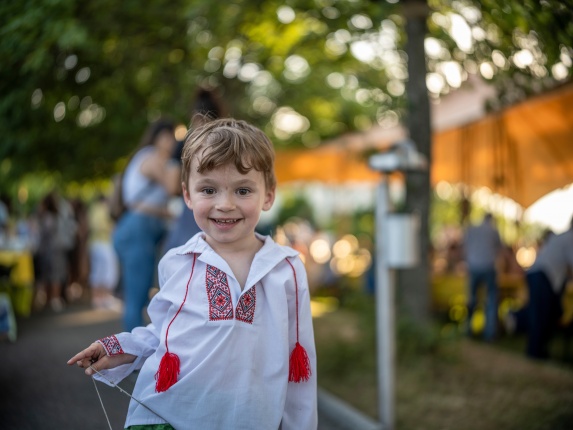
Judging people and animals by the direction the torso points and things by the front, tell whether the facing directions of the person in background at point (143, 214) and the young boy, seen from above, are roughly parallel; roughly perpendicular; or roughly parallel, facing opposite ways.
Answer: roughly perpendicular

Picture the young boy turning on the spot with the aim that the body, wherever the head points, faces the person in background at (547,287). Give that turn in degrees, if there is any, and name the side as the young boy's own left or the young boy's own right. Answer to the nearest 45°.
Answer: approximately 135° to the young boy's own left

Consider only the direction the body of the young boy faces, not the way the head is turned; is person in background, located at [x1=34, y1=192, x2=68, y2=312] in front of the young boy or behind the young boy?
behind

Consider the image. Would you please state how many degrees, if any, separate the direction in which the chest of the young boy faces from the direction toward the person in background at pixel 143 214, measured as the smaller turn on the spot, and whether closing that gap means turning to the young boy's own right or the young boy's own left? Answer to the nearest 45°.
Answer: approximately 180°

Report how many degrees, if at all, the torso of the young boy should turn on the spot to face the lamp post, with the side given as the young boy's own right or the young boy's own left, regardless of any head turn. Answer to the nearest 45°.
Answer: approximately 135° to the young boy's own left

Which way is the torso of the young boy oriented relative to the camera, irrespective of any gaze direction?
toward the camera
